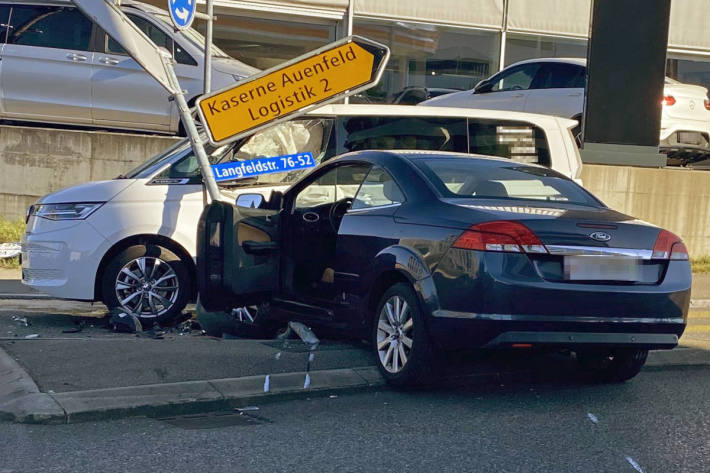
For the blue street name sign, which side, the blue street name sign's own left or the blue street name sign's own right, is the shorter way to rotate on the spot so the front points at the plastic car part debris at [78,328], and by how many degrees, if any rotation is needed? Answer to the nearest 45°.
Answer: approximately 90° to the blue street name sign's own right

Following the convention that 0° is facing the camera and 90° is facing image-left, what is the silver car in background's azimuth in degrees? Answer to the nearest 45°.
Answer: approximately 270°

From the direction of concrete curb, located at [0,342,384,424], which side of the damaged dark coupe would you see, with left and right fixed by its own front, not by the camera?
left

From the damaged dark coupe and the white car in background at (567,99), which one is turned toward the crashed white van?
the damaged dark coupe

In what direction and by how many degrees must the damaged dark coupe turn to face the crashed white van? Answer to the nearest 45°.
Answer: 0° — it already faces it

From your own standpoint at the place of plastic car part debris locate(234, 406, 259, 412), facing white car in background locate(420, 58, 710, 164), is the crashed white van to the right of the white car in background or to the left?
left

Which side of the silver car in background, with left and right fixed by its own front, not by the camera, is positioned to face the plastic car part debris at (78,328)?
right

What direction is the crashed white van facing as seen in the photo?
to the viewer's left

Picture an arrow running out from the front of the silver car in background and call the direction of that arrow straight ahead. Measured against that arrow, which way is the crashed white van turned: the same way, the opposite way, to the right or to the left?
the opposite way

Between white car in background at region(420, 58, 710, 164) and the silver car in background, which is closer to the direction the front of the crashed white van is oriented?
the silver car in background

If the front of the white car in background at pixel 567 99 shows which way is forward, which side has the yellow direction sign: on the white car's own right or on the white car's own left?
on the white car's own left
